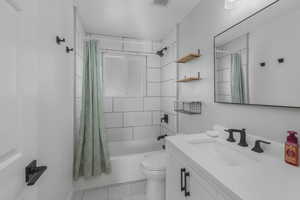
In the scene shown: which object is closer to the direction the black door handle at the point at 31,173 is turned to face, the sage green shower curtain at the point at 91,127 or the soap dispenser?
the soap dispenser

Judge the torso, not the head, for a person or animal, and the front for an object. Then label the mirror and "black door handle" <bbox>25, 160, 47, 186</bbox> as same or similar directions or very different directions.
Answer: very different directions

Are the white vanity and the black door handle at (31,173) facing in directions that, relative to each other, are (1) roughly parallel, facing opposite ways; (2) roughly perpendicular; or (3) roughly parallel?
roughly parallel, facing opposite ways

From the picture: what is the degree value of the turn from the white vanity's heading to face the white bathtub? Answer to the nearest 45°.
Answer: approximately 90° to its right

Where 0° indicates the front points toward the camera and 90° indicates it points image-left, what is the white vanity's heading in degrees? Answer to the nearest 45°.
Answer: approximately 45°

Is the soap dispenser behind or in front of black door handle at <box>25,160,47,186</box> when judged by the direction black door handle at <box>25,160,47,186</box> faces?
in front

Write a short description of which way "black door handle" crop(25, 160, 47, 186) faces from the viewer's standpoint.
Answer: facing the viewer and to the right of the viewer

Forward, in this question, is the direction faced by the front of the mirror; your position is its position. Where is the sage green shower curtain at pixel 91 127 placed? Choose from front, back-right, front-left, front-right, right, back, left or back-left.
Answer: front-right
